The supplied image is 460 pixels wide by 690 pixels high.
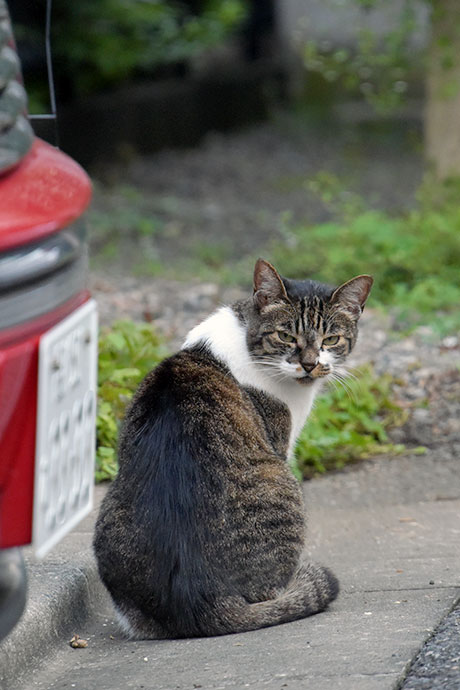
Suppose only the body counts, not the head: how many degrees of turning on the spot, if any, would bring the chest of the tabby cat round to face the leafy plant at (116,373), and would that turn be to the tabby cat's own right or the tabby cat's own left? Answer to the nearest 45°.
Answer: approximately 45° to the tabby cat's own left

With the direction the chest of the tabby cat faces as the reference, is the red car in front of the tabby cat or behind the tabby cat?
behind

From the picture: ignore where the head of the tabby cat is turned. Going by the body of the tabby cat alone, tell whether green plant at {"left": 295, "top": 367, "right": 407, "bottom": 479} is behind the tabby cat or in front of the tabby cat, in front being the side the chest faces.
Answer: in front

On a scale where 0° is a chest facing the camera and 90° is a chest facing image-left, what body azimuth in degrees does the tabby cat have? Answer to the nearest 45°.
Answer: approximately 225°

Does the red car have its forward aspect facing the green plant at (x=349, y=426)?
no
